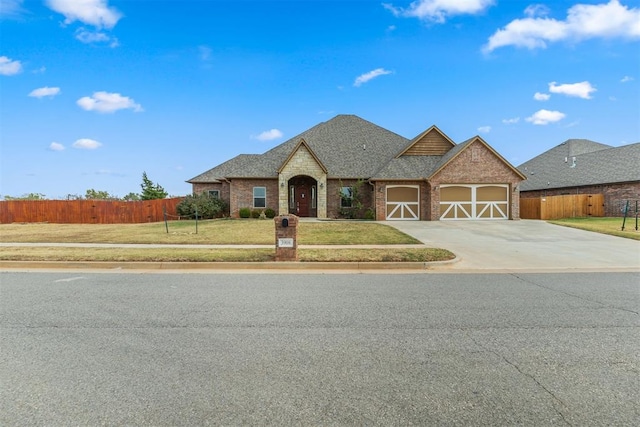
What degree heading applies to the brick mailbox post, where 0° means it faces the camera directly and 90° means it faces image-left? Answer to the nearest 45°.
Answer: approximately 0°

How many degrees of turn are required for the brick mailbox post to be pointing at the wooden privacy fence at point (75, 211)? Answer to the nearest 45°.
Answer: approximately 135° to its right

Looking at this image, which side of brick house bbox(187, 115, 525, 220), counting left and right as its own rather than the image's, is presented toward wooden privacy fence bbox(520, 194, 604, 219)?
left

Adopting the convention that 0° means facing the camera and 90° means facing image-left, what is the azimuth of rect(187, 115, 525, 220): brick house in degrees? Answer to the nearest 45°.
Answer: approximately 0°

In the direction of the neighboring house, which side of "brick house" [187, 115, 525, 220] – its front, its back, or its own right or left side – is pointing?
left

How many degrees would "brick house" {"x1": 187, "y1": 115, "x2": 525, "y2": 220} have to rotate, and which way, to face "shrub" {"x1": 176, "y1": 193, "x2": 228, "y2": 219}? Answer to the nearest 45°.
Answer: approximately 90° to its right

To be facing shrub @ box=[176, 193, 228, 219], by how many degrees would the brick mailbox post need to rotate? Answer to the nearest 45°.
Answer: approximately 180°

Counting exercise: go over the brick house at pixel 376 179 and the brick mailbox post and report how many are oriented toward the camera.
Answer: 2

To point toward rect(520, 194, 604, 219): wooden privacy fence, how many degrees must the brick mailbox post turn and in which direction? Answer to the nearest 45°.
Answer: approximately 135° to its left

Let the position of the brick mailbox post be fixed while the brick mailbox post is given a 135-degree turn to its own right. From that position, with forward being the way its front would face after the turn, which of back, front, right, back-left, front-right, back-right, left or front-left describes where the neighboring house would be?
right

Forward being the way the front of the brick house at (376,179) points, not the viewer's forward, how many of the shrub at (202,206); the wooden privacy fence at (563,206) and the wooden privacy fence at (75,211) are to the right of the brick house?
2
